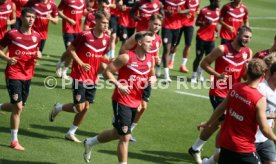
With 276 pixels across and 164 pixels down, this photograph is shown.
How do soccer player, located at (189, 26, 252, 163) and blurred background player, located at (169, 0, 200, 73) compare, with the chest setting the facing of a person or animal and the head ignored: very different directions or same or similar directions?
same or similar directions

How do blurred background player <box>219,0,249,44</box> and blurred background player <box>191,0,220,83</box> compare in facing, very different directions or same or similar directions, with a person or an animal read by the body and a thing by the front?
same or similar directions

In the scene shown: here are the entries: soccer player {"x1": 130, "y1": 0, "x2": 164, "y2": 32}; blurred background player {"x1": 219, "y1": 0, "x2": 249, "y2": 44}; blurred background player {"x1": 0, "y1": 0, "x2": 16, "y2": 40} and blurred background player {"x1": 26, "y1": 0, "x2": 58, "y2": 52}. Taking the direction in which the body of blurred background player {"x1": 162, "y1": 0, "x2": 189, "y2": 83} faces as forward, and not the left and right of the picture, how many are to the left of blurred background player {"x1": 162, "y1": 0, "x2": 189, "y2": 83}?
1

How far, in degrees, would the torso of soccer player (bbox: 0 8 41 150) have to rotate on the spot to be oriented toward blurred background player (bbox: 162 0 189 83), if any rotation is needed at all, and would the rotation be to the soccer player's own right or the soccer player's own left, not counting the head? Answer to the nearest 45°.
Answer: approximately 90° to the soccer player's own left

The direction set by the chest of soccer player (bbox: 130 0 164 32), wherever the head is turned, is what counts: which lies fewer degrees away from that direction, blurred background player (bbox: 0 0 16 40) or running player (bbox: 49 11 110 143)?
the running player

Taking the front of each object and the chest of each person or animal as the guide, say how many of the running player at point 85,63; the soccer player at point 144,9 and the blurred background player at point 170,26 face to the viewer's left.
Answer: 0

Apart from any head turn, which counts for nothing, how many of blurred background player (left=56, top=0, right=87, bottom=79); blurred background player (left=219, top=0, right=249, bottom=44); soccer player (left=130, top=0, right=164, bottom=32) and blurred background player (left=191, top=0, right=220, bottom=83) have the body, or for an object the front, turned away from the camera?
0

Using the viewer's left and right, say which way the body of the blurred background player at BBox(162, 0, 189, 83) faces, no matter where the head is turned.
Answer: facing the viewer

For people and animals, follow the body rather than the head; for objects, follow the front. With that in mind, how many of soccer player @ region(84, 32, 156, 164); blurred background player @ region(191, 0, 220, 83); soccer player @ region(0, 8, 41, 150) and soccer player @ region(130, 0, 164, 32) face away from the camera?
0

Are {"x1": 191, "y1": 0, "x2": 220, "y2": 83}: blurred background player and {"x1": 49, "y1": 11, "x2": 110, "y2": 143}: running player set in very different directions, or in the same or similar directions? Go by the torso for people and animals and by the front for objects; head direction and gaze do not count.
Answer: same or similar directions

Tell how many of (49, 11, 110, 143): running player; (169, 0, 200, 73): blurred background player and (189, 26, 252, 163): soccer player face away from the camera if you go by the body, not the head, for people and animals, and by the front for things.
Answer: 0

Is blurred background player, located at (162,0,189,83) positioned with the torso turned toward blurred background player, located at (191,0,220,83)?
no

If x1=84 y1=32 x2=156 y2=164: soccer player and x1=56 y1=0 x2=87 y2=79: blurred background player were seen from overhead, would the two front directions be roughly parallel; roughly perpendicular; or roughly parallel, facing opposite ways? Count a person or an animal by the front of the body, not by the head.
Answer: roughly parallel
